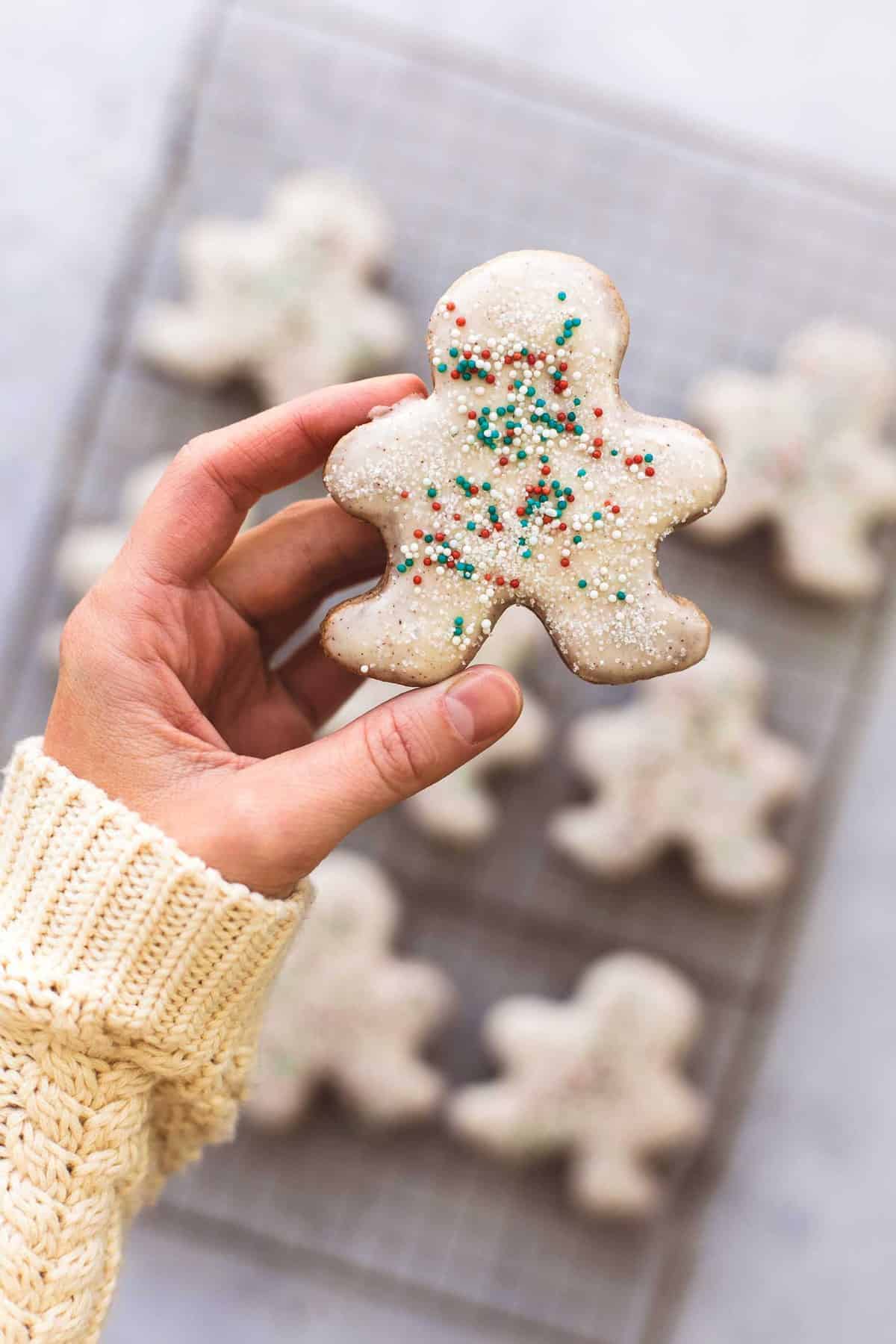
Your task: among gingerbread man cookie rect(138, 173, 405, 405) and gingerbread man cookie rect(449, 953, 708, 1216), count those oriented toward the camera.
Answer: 2

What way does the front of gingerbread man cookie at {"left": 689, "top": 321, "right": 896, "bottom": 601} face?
toward the camera

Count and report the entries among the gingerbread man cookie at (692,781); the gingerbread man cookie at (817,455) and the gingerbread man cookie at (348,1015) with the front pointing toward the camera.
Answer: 3

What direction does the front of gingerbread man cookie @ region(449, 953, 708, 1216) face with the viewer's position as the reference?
facing the viewer

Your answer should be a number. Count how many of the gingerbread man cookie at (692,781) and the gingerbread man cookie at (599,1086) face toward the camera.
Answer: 2

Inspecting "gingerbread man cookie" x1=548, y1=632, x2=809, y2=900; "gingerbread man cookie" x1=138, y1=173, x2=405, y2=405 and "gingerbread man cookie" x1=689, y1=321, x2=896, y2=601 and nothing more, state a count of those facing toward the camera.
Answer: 3

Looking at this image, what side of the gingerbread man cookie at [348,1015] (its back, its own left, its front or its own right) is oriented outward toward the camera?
front
